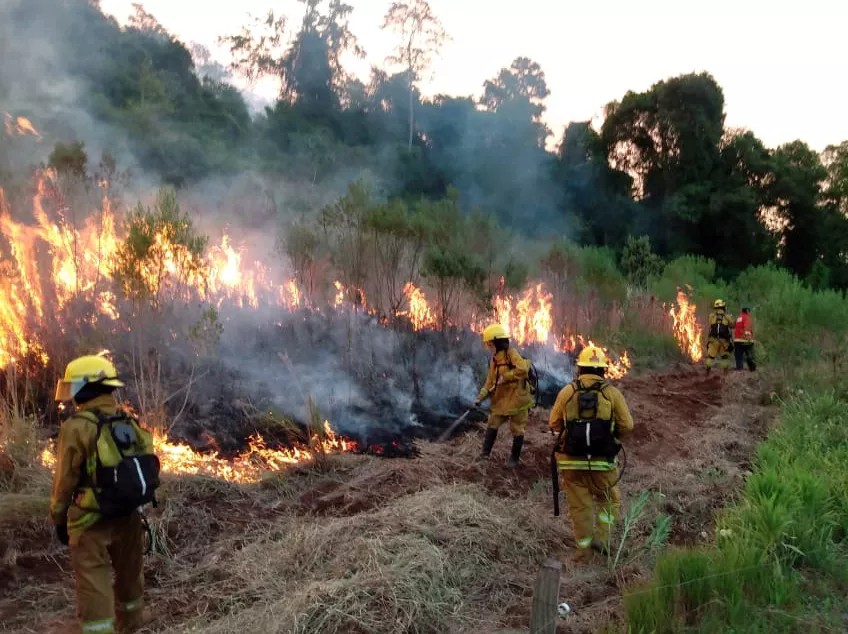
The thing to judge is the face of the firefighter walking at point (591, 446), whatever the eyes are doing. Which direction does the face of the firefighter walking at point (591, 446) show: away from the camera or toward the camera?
away from the camera

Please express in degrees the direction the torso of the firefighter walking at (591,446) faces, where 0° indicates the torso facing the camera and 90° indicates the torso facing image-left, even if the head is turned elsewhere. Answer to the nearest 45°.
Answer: approximately 180°

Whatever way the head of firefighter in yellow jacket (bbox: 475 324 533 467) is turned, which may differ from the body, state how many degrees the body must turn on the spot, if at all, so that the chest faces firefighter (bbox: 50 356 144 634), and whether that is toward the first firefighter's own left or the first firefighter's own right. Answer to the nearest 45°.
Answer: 0° — they already face them

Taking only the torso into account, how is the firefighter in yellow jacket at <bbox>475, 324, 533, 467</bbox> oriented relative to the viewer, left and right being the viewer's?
facing the viewer and to the left of the viewer

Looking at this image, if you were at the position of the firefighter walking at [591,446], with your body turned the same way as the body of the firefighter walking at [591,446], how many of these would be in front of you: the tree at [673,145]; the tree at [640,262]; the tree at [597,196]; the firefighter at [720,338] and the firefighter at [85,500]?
4

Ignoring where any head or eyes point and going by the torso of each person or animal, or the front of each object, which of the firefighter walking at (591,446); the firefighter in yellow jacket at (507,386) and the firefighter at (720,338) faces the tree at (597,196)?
the firefighter walking

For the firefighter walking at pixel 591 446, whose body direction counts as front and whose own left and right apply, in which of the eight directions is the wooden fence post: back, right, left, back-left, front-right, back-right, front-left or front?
back

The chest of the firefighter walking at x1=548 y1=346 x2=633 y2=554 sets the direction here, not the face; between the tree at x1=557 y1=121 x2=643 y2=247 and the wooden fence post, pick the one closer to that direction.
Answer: the tree

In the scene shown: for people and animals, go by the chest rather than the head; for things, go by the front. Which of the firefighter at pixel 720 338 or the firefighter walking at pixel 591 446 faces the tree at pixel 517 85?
the firefighter walking

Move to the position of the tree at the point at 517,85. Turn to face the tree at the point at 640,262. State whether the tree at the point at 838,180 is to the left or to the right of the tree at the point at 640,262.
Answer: left

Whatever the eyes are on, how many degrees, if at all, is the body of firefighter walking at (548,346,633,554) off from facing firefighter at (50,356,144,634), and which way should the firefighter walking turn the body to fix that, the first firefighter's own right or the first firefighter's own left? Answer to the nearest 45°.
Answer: approximately 135° to the first firefighter's own left

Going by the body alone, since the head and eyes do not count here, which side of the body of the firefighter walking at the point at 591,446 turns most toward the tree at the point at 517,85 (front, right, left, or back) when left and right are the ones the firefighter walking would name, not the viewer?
front

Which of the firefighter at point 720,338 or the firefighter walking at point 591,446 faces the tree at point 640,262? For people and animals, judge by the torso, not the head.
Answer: the firefighter walking
